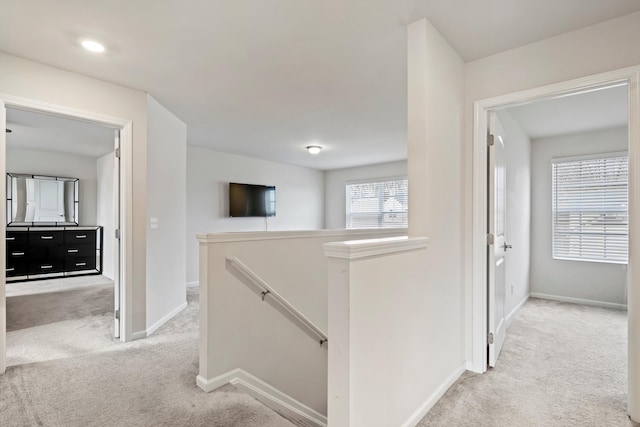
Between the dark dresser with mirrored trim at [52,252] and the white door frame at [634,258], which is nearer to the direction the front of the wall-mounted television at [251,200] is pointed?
the white door frame

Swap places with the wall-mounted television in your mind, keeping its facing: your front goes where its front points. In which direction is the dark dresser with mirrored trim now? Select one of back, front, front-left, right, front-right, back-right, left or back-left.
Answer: back-right

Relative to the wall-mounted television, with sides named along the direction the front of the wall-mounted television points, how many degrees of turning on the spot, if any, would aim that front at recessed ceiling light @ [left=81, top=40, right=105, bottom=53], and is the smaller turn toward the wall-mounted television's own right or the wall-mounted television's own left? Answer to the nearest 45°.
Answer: approximately 45° to the wall-mounted television's own right

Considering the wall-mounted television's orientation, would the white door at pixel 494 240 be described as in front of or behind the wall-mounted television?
in front

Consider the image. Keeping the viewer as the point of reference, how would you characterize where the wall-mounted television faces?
facing the viewer and to the right of the viewer

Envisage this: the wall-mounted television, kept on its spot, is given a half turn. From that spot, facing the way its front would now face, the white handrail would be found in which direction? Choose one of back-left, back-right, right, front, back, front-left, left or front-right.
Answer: back-left

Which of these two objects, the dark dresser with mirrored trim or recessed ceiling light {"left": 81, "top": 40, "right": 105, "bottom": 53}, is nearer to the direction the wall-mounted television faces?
the recessed ceiling light

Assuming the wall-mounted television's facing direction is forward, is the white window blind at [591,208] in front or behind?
in front
